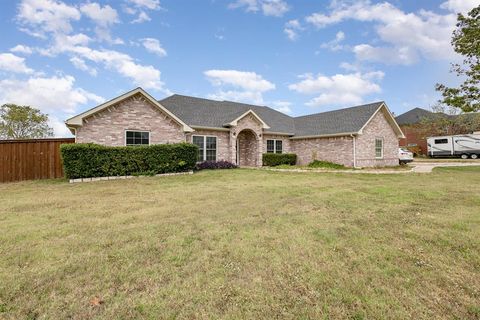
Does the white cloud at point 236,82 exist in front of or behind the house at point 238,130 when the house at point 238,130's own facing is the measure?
behind

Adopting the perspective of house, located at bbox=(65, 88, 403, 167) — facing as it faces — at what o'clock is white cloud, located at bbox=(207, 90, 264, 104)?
The white cloud is roughly at 6 o'clock from the house.

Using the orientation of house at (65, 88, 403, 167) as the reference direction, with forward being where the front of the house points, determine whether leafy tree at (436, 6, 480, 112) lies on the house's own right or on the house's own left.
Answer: on the house's own left

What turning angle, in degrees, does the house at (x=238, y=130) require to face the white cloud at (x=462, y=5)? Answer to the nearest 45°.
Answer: approximately 90° to its left

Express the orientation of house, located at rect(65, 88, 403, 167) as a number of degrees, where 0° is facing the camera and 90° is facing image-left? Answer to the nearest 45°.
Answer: approximately 0°
